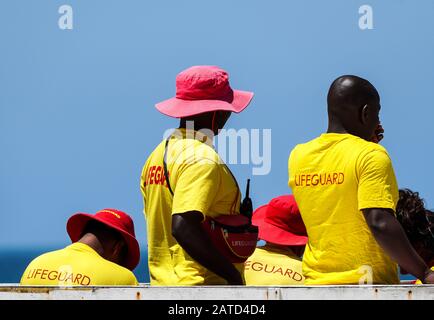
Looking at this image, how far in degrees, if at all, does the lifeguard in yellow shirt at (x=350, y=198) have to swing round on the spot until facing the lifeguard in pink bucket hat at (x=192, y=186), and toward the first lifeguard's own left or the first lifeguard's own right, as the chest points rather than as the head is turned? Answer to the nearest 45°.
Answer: approximately 135° to the first lifeguard's own left

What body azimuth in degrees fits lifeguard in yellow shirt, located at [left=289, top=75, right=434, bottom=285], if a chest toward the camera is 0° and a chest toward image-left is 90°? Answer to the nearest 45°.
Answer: approximately 225°

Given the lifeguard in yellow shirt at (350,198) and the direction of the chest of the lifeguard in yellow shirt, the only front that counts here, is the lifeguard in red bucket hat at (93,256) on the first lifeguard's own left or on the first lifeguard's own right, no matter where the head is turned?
on the first lifeguard's own left
